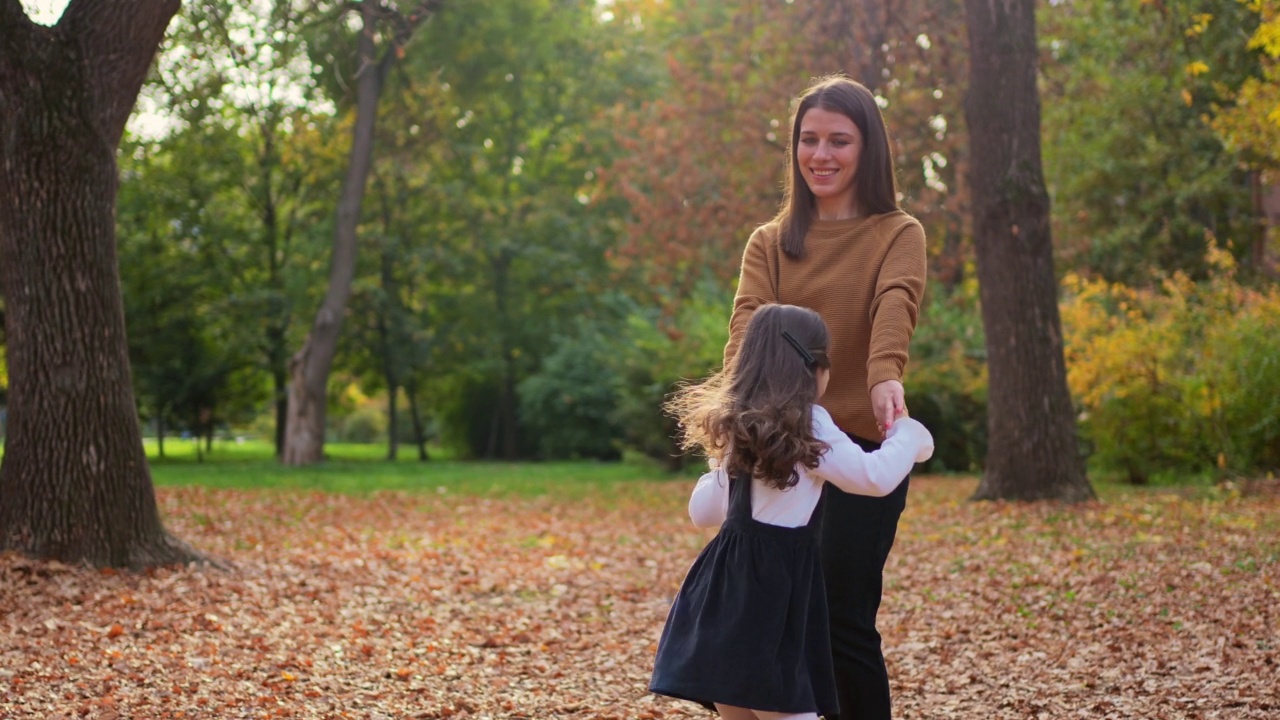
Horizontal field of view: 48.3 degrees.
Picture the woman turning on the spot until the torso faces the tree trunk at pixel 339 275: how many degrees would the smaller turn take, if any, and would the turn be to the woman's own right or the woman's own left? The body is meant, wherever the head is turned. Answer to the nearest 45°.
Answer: approximately 135° to the woman's own right

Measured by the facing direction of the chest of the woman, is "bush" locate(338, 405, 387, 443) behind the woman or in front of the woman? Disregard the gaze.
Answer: behind

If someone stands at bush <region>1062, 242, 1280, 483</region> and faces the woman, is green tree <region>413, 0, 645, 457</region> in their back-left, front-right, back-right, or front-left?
back-right

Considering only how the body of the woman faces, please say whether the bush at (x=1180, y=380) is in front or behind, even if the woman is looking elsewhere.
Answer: behind

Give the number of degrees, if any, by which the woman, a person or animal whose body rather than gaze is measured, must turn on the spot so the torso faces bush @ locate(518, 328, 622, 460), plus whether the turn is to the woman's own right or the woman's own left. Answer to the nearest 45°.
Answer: approximately 180°

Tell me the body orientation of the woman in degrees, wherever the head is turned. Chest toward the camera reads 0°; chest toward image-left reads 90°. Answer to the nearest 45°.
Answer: approximately 0°

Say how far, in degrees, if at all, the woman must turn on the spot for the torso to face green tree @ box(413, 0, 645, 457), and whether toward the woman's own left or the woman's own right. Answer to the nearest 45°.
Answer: approximately 180°

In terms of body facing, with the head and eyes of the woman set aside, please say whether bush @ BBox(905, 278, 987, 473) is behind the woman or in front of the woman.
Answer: behind

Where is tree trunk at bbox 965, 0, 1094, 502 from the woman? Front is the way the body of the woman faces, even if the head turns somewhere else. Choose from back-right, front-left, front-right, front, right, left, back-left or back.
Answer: back
